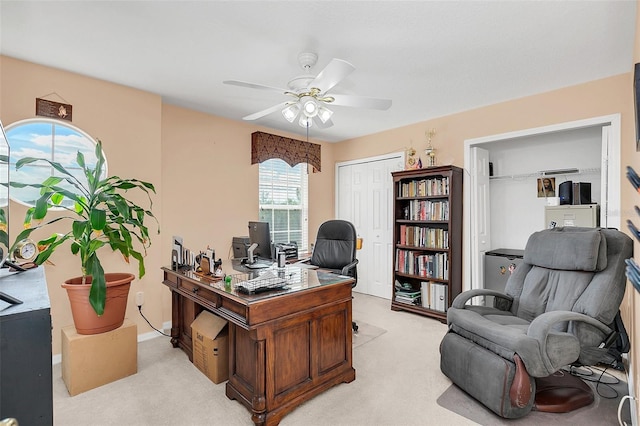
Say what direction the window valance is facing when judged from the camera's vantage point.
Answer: facing the viewer and to the right of the viewer

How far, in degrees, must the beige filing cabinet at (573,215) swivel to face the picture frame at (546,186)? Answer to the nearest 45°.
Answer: approximately 135° to its right

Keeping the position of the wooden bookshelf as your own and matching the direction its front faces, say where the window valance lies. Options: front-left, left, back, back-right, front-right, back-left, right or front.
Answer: front-right

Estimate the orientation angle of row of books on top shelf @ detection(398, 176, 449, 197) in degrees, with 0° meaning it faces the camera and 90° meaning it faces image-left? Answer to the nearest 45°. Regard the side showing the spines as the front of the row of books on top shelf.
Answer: approximately 45°

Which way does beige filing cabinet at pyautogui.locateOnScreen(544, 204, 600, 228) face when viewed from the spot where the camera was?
facing the viewer

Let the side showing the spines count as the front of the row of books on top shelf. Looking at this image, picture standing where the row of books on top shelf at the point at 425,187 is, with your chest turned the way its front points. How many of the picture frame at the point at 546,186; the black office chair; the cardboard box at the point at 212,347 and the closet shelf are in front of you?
2

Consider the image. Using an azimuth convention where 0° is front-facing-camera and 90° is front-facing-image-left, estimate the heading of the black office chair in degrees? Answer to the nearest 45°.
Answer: approximately 45°

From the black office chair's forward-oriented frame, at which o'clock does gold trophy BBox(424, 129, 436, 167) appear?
The gold trophy is roughly at 7 o'clock from the black office chair.

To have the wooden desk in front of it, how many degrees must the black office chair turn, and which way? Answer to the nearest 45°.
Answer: approximately 45° to its left

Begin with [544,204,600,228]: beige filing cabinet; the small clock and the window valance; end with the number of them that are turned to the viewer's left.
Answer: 0

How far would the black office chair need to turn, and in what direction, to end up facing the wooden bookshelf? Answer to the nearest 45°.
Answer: approximately 135° to its left

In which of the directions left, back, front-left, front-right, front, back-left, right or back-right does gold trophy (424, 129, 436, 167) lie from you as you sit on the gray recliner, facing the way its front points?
right

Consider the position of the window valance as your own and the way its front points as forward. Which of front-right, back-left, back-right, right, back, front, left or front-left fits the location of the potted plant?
right
